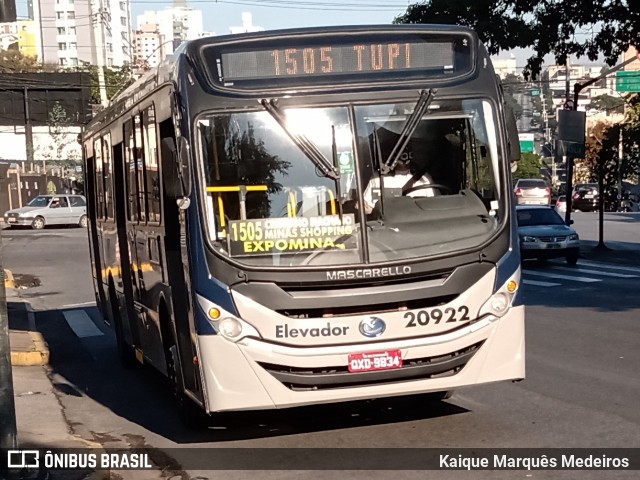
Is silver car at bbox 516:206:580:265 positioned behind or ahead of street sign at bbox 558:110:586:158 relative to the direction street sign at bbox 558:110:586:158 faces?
behind

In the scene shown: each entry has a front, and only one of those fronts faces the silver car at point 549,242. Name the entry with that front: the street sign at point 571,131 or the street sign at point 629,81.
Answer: the street sign at point 629,81

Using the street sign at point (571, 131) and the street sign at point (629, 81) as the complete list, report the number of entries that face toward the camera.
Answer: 1

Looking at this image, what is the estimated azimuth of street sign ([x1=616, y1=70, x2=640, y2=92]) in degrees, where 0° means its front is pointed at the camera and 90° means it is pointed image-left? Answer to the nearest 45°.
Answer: approximately 0°

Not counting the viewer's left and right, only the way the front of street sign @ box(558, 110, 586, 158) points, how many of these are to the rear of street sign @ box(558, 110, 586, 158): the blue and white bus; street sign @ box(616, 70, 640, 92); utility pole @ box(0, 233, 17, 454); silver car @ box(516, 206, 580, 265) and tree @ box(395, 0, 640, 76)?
4

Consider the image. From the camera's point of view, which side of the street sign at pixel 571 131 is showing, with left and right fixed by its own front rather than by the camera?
back

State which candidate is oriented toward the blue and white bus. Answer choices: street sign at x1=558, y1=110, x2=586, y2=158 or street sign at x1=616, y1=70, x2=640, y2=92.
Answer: street sign at x1=616, y1=70, x2=640, y2=92

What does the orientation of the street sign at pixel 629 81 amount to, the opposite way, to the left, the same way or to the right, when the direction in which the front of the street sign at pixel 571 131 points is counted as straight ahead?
the opposite way

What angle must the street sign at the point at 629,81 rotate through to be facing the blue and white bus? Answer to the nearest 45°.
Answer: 0° — it already faces it
